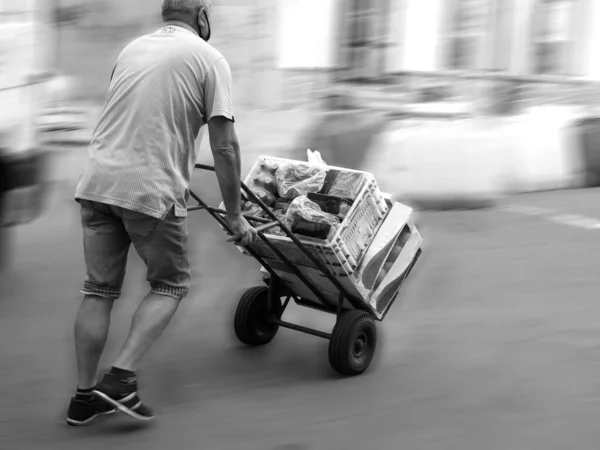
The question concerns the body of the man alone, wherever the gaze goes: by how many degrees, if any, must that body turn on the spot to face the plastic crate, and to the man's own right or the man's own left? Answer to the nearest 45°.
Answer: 0° — they already face it

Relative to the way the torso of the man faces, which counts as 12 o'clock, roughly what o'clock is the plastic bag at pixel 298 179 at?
The plastic bag is roughly at 12 o'clock from the man.

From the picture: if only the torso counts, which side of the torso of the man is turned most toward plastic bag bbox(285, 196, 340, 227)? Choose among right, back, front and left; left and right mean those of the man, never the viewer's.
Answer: front

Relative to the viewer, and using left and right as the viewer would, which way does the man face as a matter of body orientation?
facing away from the viewer and to the right of the viewer

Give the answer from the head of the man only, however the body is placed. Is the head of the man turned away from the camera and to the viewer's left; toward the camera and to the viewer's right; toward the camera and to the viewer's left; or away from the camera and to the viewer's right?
away from the camera and to the viewer's right
